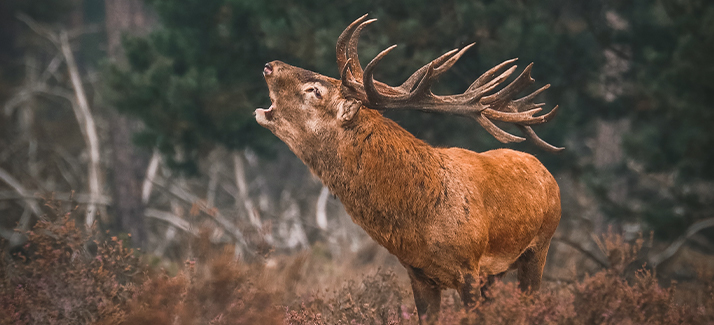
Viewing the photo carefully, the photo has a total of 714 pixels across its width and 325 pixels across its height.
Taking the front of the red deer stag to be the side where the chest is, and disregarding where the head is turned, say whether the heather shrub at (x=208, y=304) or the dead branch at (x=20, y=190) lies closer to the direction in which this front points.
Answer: the heather shrub

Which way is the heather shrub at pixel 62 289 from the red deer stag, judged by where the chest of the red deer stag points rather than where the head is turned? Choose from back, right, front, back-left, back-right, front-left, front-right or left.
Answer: front-right

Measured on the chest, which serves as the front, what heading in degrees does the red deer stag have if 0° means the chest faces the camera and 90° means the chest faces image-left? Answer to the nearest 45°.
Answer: approximately 45°

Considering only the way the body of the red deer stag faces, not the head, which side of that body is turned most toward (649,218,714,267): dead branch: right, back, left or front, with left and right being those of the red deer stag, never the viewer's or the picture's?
back

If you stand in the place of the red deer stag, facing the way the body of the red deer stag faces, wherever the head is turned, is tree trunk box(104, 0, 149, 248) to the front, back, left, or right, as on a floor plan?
right

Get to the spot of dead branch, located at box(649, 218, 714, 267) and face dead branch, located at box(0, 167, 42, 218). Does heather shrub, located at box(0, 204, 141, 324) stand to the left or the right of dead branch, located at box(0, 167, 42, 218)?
left

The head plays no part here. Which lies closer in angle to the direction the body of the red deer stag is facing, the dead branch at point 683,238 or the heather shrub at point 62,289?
the heather shrub

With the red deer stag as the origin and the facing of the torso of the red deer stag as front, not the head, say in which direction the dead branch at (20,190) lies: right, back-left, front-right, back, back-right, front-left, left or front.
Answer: right
